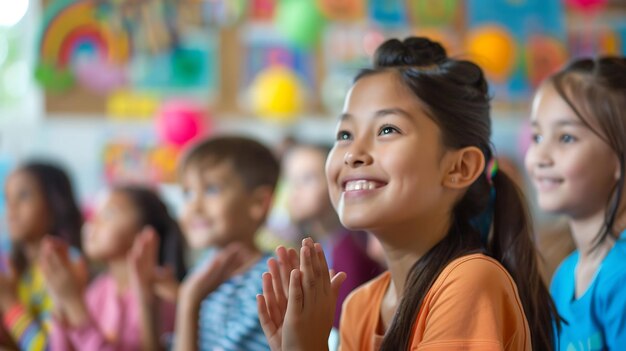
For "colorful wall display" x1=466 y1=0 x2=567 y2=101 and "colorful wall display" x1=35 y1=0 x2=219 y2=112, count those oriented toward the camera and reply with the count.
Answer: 2

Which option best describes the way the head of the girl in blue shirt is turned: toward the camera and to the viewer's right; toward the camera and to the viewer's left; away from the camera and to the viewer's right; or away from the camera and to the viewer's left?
toward the camera and to the viewer's left

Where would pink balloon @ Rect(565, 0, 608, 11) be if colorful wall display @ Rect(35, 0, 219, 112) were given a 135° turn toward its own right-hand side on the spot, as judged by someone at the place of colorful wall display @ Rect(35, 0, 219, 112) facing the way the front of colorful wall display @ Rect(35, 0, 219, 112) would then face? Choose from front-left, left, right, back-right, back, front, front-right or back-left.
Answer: back-right

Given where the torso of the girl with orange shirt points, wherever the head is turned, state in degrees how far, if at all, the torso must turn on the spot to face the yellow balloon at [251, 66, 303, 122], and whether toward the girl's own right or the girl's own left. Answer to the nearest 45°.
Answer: approximately 135° to the girl's own right

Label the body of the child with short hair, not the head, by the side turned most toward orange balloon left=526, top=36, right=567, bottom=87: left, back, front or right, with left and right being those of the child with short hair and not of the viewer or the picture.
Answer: back

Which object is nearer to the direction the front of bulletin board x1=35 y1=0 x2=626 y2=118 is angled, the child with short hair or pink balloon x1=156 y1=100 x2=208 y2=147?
the child with short hair

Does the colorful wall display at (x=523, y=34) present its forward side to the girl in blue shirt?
yes

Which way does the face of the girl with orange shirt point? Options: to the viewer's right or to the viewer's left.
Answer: to the viewer's left

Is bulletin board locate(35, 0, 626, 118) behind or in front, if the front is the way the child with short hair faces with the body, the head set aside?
behind
